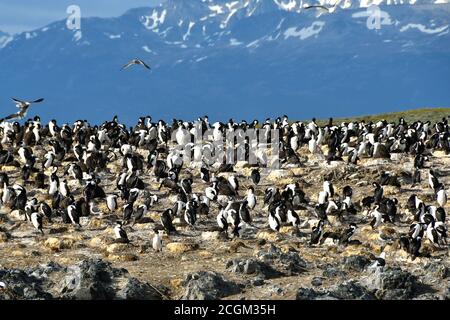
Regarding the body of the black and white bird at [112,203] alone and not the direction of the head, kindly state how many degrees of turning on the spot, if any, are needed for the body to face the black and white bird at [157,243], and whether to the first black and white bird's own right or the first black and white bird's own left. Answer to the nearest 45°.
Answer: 0° — it already faces it

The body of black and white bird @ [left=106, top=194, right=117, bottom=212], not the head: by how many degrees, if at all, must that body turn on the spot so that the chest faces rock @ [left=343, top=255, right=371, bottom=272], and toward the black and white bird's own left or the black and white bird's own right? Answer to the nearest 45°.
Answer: approximately 45° to the black and white bird's own left

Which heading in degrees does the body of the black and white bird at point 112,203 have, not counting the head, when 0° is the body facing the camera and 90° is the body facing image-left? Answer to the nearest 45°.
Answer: approximately 0°

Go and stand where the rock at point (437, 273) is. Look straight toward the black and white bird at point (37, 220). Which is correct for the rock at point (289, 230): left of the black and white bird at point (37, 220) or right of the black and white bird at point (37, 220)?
right

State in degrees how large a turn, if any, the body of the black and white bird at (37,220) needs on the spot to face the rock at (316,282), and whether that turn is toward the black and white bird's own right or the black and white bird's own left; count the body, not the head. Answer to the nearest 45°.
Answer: approximately 90° to the black and white bird's own left

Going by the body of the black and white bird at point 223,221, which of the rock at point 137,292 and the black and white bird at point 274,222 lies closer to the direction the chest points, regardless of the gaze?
the rock
